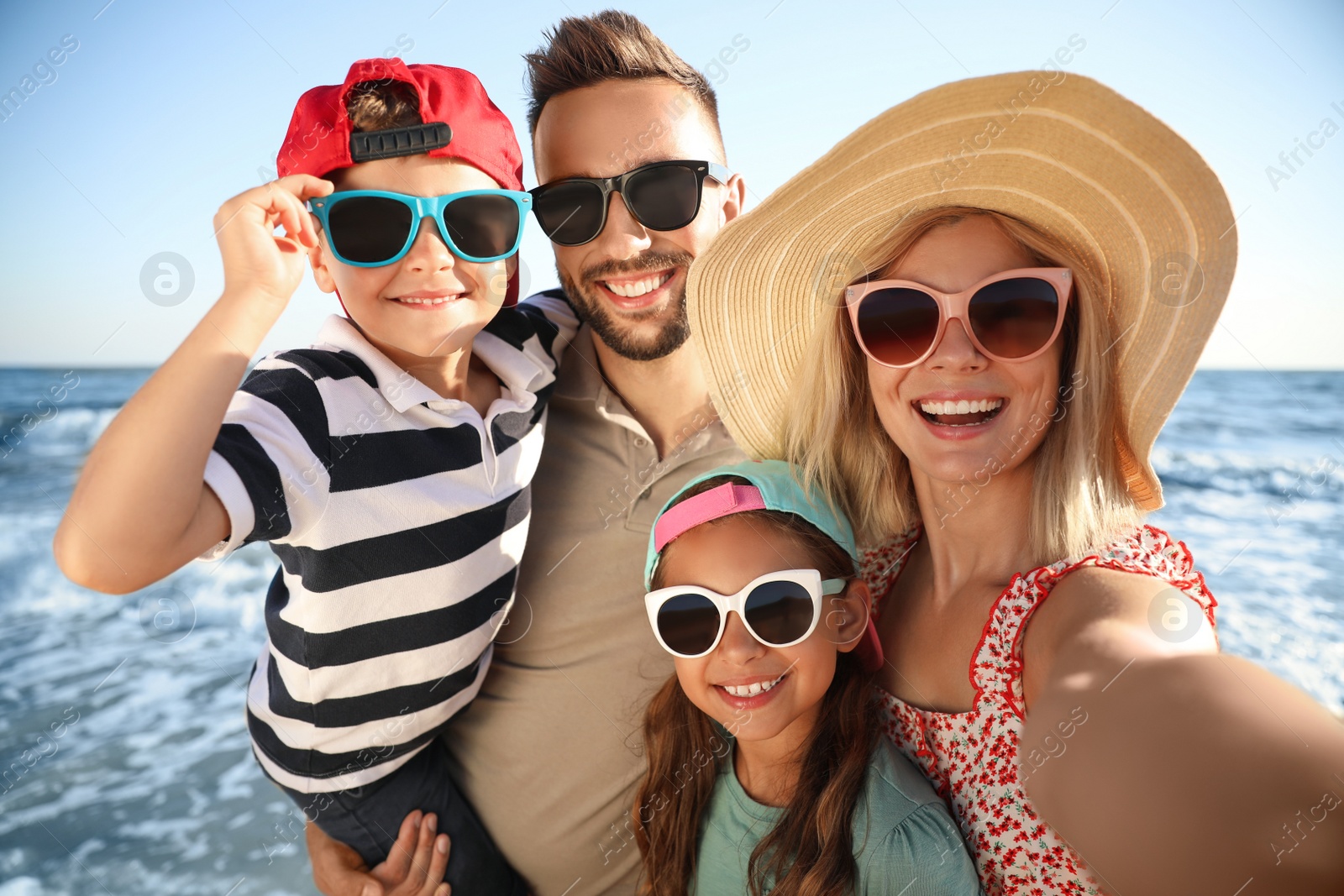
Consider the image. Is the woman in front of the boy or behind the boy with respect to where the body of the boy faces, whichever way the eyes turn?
in front

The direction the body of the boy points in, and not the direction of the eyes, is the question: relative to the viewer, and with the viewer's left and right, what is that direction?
facing the viewer and to the right of the viewer
